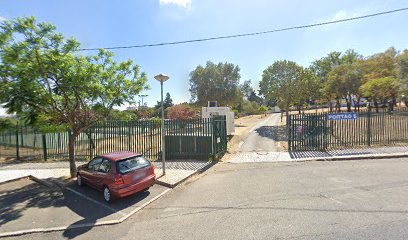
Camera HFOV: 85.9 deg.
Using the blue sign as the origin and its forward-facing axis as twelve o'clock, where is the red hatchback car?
The red hatchback car is roughly at 1 o'clock from the blue sign.

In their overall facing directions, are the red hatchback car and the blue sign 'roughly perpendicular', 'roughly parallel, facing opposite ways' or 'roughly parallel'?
roughly perpendicular

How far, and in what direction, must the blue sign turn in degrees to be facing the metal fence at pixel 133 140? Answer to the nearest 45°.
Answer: approximately 45° to its right

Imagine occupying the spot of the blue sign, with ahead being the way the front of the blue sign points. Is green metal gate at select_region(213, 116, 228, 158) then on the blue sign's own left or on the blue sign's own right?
on the blue sign's own right

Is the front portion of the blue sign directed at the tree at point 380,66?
no

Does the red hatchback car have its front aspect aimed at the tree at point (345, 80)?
no

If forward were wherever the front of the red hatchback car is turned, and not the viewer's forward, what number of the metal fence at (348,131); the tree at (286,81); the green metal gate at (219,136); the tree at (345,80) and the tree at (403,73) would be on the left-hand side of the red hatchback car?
0

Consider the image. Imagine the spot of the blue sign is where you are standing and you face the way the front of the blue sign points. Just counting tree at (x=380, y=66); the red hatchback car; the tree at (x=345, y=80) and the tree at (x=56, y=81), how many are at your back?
2

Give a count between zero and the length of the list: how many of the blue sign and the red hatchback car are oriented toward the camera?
1

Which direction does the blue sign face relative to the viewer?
toward the camera

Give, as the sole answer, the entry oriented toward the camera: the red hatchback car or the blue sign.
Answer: the blue sign

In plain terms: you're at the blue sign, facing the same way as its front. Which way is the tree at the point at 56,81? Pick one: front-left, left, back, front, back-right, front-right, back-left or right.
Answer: front-right

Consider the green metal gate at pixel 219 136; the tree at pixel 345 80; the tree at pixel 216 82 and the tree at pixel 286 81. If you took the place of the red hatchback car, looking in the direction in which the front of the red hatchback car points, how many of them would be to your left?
0

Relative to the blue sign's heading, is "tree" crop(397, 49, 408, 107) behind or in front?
behind

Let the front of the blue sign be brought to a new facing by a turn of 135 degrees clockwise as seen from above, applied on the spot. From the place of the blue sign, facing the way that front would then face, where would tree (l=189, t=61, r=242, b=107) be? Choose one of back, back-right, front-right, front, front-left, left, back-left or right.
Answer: front

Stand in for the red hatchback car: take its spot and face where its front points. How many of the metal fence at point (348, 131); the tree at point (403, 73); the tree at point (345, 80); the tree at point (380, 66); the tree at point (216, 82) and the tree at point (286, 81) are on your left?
0

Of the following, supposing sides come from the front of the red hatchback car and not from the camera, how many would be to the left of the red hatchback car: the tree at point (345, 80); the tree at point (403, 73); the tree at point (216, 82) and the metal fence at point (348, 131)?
0

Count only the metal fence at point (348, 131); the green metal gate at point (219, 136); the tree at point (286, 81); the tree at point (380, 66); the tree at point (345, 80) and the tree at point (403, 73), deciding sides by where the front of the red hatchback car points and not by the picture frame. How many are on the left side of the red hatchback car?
0

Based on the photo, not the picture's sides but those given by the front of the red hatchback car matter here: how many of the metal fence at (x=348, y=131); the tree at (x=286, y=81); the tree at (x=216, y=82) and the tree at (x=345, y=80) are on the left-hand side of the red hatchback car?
0

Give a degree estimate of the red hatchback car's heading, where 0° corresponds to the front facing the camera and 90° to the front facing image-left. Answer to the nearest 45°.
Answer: approximately 135°

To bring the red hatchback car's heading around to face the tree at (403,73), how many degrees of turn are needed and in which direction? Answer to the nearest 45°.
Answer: approximately 135° to its right

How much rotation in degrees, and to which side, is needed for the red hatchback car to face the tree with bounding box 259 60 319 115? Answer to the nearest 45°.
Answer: approximately 90° to its right
